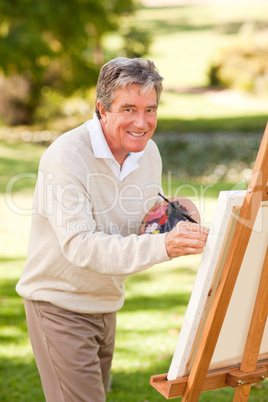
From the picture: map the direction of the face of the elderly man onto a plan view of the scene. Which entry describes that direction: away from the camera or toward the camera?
toward the camera

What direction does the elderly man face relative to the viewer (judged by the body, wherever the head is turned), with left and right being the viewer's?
facing the viewer and to the right of the viewer

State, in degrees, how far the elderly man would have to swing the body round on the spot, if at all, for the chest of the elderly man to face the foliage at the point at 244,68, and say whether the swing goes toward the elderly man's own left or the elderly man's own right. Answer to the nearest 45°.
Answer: approximately 135° to the elderly man's own left

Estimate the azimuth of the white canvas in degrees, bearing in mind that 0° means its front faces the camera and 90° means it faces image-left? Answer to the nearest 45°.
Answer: approximately 135°

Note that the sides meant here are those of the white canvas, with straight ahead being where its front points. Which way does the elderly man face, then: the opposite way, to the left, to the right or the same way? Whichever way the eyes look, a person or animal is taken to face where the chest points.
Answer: the opposite way

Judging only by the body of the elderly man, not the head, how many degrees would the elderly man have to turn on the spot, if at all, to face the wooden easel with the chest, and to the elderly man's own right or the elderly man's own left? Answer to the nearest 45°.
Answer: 0° — they already face it

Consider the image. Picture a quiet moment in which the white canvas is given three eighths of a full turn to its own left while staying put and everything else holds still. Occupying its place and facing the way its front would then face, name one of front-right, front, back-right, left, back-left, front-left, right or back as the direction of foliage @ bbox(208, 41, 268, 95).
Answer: back
